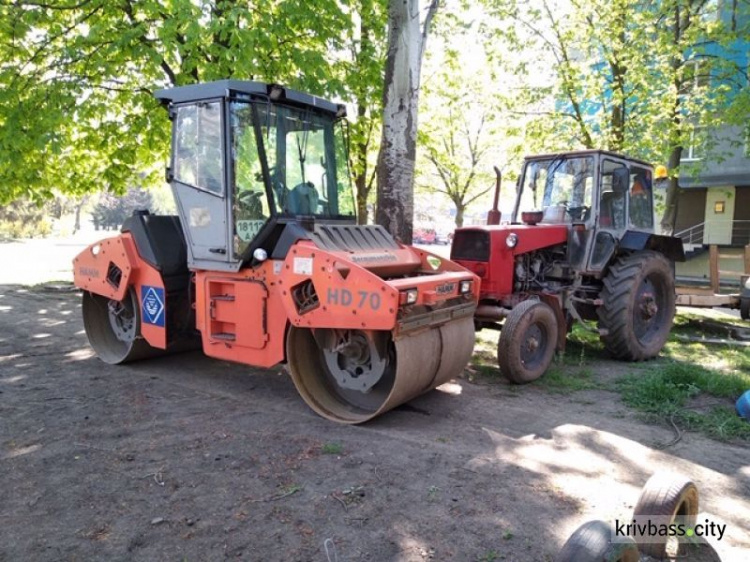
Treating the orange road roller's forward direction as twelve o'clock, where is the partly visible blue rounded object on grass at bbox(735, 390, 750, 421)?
The partly visible blue rounded object on grass is roughly at 11 o'clock from the orange road roller.

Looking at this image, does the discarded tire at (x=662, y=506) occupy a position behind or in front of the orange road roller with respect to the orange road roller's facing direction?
in front

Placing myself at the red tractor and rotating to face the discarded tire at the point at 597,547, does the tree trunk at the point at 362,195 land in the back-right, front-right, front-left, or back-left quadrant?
back-right

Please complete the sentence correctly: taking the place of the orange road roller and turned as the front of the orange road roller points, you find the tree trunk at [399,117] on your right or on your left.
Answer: on your left

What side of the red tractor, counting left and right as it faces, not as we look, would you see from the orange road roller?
front

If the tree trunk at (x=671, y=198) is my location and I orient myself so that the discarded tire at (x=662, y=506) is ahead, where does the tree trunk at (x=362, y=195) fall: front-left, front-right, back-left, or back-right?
front-right

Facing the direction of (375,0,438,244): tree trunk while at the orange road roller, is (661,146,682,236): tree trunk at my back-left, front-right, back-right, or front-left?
front-right

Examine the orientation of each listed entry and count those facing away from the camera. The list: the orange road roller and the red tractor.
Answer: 0

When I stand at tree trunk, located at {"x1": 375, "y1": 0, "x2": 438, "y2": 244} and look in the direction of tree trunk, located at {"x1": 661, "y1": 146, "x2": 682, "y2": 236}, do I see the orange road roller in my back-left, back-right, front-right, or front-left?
back-right

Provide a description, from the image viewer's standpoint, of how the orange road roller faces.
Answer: facing the viewer and to the right of the viewer

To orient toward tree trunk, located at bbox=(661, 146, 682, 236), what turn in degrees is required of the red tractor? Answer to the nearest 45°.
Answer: approximately 135° to its right

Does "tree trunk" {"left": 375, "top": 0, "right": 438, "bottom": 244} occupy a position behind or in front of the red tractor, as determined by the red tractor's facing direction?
in front
